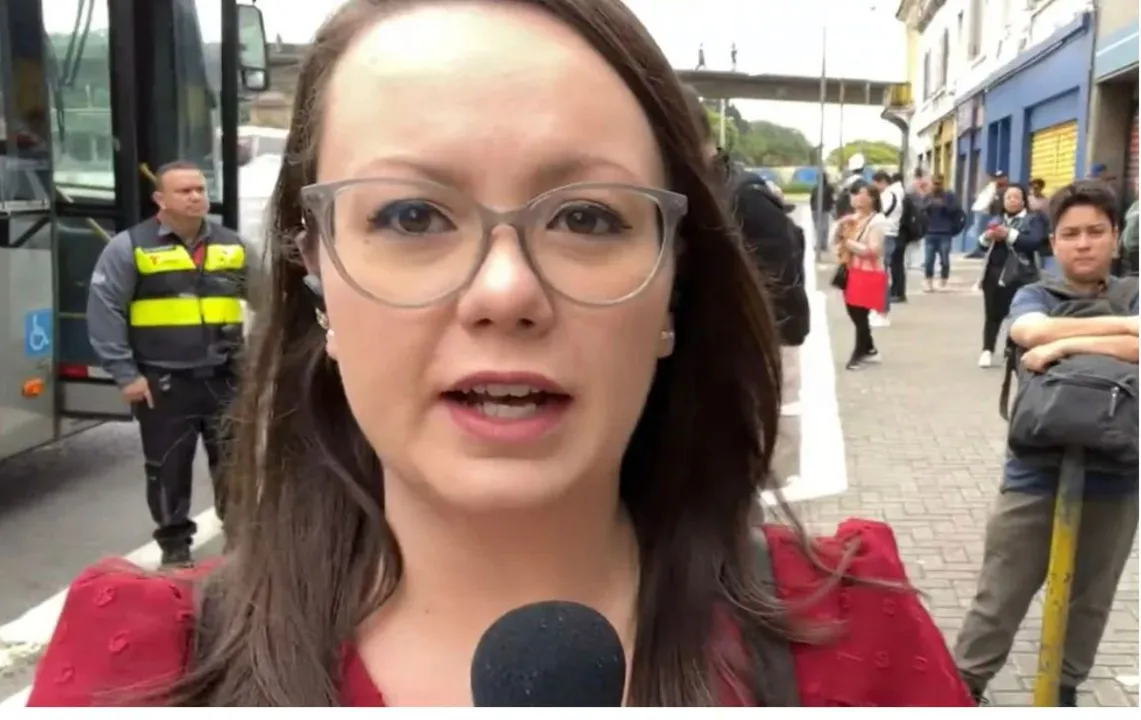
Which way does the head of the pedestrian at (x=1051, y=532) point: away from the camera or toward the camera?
toward the camera

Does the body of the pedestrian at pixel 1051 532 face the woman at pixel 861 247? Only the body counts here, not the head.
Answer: no

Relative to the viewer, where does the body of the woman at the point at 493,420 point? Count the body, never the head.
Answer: toward the camera

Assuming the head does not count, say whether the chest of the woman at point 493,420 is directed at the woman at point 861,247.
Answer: no

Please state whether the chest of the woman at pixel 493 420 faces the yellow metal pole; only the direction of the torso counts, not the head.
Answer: no

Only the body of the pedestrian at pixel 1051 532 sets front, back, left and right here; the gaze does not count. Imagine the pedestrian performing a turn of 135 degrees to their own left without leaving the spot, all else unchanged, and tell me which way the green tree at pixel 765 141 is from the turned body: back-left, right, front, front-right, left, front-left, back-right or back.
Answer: left

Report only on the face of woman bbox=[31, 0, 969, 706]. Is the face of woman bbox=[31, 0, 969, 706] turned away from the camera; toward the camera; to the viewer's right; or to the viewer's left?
toward the camera

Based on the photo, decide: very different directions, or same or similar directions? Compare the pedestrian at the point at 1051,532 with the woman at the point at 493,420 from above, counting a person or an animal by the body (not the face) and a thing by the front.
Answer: same or similar directions

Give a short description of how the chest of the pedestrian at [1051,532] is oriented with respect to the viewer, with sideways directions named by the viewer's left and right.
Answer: facing the viewer

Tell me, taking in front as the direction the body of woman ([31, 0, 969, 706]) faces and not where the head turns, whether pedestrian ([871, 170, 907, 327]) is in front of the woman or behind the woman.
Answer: behind

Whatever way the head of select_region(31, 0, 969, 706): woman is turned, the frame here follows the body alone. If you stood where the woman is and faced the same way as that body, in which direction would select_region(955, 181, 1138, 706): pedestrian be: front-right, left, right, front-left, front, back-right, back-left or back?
back-left

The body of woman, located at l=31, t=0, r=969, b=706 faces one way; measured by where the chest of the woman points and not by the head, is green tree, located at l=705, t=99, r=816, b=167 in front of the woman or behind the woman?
behind

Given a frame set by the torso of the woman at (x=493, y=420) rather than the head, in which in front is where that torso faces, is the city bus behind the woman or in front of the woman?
behind
